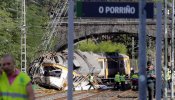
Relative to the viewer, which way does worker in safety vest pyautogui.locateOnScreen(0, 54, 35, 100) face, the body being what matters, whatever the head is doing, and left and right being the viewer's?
facing the viewer and to the left of the viewer
